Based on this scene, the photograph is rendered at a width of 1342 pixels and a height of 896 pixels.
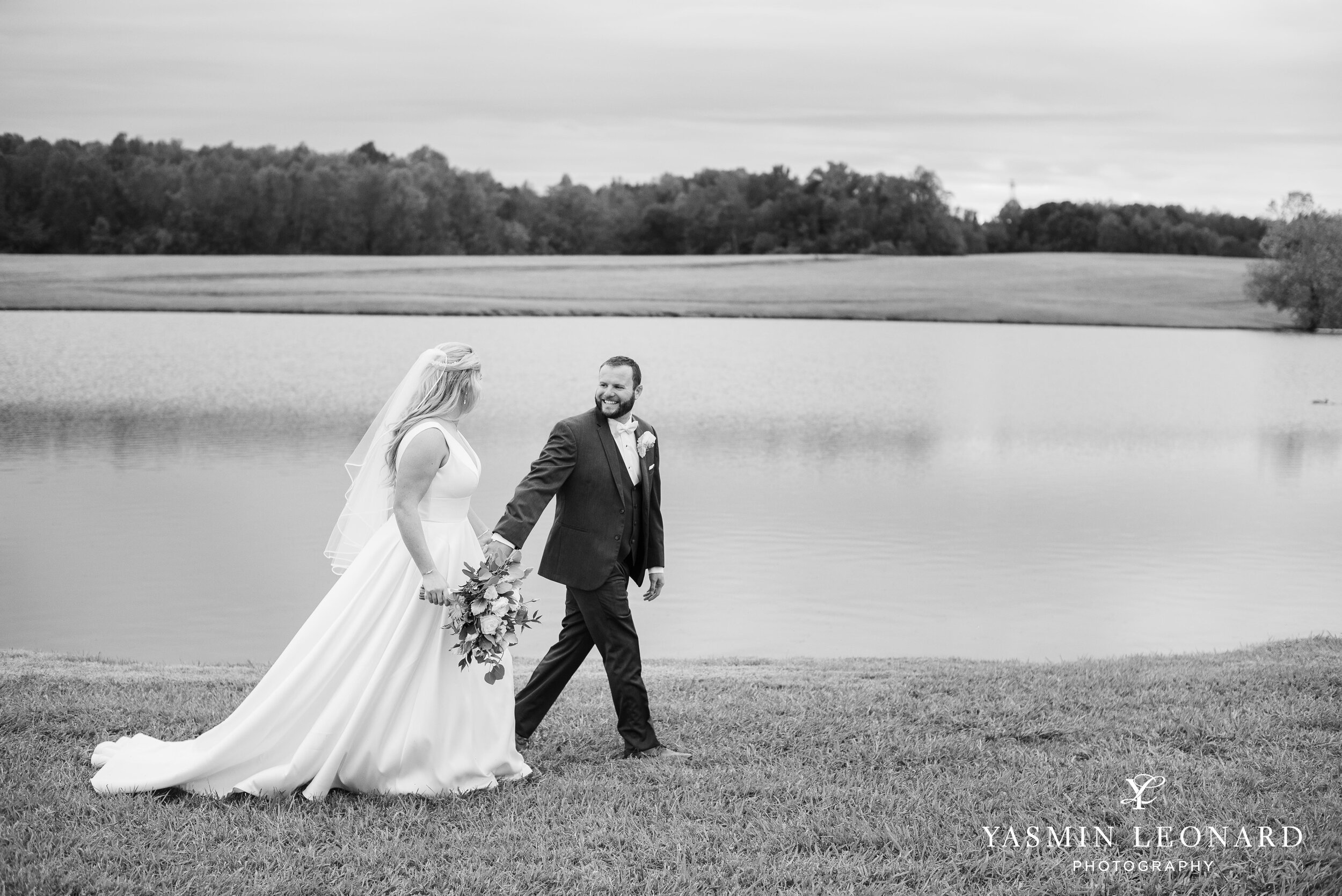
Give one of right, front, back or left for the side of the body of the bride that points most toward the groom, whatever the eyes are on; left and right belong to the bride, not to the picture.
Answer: front

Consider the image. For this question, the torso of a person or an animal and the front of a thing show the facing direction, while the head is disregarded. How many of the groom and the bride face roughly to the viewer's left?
0

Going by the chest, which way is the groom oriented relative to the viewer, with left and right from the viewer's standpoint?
facing the viewer and to the right of the viewer

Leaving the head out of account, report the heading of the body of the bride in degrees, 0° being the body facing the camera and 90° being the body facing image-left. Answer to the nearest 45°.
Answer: approximately 270°

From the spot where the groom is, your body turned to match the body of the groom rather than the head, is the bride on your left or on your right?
on your right
